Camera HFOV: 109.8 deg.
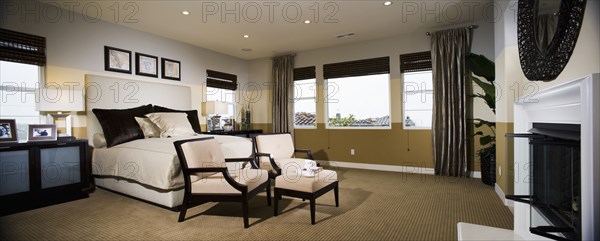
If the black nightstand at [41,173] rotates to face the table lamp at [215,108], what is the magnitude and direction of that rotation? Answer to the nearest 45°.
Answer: approximately 45° to its left

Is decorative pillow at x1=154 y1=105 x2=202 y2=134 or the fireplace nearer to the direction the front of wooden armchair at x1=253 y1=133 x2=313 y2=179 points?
the fireplace

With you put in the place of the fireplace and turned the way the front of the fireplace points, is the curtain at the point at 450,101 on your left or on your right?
on your right

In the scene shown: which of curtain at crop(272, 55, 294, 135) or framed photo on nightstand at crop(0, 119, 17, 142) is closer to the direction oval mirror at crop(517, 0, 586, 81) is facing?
the framed photo on nightstand

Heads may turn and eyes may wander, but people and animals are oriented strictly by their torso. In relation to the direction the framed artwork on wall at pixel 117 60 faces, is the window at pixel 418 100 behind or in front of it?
in front

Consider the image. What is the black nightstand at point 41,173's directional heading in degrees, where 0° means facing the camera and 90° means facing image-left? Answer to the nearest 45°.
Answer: approximately 315°

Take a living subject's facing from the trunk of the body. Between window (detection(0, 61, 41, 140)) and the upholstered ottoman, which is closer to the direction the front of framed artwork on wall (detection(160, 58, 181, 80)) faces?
the upholstered ottoman

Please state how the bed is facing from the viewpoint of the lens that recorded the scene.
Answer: facing the viewer and to the right of the viewer

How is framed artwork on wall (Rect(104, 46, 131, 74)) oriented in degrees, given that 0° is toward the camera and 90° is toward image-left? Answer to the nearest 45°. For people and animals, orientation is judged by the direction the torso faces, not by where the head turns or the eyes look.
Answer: approximately 315°

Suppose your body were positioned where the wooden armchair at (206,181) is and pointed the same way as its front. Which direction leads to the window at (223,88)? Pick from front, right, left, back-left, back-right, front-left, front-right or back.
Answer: back-left

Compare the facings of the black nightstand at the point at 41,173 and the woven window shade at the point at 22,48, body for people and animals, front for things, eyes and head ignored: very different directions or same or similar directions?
same or similar directions

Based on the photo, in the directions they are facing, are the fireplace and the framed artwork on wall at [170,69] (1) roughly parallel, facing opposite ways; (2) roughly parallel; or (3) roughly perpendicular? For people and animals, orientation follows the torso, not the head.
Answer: roughly parallel, facing opposite ways
